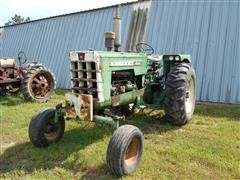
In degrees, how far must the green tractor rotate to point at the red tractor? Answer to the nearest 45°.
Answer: approximately 90° to its right

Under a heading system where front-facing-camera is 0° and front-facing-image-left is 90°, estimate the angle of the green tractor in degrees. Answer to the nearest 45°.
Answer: approximately 45°
